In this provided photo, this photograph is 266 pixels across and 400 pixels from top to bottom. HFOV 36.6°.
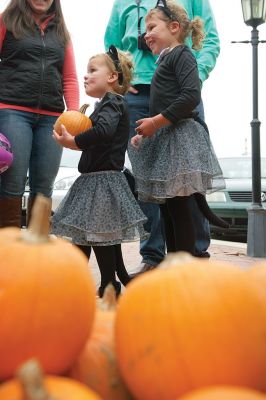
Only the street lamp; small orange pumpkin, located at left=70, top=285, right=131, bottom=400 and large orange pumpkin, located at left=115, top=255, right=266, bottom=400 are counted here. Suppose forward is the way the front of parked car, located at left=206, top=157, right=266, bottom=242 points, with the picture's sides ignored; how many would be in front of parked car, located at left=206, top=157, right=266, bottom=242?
3

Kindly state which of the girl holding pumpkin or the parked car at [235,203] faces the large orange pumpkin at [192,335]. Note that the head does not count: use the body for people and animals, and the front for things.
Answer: the parked car

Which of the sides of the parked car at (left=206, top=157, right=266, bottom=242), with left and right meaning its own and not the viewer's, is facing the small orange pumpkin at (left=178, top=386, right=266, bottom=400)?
front

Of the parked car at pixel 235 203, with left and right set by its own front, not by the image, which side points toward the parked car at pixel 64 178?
right

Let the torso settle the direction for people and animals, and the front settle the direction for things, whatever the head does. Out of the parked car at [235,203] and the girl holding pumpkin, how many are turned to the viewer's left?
1

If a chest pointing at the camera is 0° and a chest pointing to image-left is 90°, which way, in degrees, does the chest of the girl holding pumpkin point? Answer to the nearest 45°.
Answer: approximately 90°

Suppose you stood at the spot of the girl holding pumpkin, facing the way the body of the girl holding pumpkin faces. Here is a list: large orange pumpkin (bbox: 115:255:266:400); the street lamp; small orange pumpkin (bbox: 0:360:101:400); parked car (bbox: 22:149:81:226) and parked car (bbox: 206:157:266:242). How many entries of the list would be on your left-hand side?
2

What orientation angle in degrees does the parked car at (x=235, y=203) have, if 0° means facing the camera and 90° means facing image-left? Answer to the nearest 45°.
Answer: approximately 0°

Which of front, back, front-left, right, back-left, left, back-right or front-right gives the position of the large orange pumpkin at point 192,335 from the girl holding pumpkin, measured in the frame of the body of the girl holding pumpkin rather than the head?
left

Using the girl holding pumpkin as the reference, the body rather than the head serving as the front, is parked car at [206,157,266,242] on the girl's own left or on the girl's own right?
on the girl's own right
